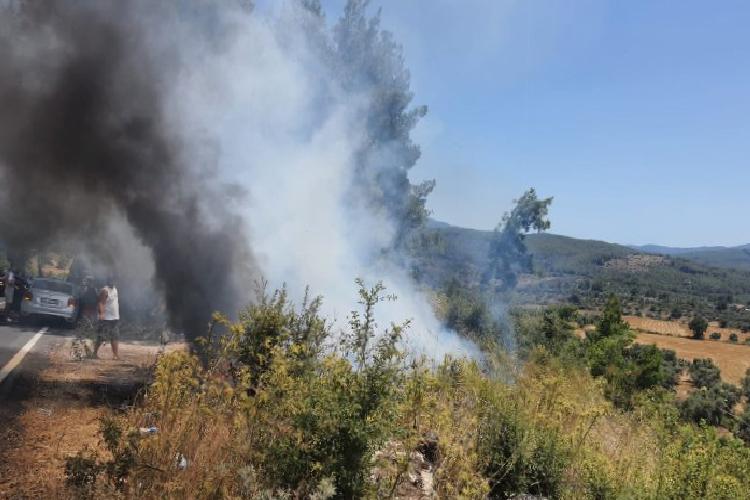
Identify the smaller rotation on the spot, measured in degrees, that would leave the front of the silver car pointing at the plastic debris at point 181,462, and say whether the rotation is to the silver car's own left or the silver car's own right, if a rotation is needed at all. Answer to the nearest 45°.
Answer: approximately 180°

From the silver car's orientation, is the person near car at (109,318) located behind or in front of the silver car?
behind

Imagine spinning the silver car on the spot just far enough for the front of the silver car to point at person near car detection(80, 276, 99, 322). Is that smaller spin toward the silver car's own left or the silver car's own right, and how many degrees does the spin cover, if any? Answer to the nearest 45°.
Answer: approximately 135° to the silver car's own right

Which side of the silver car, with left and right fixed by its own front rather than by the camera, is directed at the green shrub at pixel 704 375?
right

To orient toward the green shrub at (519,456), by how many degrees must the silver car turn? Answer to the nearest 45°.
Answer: approximately 180°

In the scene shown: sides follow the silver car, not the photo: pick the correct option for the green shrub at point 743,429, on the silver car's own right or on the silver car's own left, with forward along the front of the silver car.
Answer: on the silver car's own right

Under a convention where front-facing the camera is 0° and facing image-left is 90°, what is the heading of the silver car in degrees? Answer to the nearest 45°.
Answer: approximately 180°
